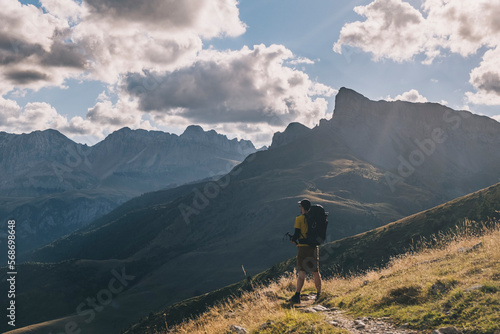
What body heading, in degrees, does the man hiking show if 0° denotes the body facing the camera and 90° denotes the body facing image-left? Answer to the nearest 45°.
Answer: approximately 90°
